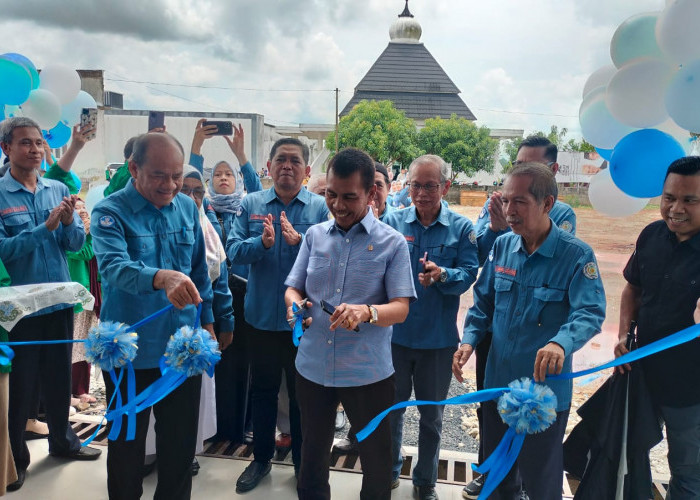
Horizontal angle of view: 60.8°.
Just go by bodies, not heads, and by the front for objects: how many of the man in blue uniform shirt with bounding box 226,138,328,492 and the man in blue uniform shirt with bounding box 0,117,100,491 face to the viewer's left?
0

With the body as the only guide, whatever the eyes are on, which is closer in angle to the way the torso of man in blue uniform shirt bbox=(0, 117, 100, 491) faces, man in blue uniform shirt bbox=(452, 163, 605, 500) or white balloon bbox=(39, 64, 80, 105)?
the man in blue uniform shirt

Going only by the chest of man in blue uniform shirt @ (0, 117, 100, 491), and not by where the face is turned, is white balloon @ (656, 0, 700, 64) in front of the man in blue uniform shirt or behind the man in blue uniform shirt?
in front

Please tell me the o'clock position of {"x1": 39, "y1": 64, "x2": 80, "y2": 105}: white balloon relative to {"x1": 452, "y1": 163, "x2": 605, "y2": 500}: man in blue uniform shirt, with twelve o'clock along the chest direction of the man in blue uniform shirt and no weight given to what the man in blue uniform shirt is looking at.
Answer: The white balloon is roughly at 2 o'clock from the man in blue uniform shirt.

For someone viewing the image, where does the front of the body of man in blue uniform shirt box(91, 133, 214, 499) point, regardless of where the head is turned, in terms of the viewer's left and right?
facing the viewer and to the right of the viewer

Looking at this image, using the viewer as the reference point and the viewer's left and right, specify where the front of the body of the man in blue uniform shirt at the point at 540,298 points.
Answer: facing the viewer and to the left of the viewer

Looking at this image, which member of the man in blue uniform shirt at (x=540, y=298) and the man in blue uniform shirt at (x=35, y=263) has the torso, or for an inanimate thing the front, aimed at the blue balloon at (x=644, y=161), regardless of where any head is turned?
the man in blue uniform shirt at (x=35, y=263)

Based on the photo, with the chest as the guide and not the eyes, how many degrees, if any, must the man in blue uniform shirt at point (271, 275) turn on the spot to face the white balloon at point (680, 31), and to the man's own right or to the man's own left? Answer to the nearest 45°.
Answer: approximately 45° to the man's own left

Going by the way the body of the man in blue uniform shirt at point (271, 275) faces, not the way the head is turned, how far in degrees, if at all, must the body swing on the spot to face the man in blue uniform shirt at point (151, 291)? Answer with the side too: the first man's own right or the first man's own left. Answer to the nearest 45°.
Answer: approximately 45° to the first man's own right

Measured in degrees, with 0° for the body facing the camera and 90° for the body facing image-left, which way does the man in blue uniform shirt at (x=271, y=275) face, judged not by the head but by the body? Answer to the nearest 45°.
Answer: approximately 0°

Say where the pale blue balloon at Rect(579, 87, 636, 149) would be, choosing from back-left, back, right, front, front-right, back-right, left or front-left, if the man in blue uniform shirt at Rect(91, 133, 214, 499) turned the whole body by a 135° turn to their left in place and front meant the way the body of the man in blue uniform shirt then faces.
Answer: right

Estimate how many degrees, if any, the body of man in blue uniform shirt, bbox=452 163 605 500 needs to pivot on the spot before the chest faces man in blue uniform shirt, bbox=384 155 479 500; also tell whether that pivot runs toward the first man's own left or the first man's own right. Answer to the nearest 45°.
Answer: approximately 90° to the first man's own right

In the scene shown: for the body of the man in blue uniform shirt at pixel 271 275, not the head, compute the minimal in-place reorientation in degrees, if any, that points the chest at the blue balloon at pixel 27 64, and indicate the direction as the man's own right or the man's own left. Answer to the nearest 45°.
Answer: approximately 135° to the man's own right

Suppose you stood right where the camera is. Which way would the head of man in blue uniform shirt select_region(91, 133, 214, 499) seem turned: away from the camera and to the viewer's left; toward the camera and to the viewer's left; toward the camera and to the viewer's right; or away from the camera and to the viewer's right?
toward the camera and to the viewer's right

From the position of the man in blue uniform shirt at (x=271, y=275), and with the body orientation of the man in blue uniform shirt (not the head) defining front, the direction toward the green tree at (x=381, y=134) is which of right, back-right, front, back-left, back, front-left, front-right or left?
back

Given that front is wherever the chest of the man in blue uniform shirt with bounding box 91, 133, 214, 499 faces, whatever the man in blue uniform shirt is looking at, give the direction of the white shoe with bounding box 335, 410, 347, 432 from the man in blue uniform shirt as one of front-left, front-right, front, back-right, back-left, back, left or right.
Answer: left

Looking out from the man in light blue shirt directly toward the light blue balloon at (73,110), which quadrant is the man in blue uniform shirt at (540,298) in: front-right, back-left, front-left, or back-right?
back-right
